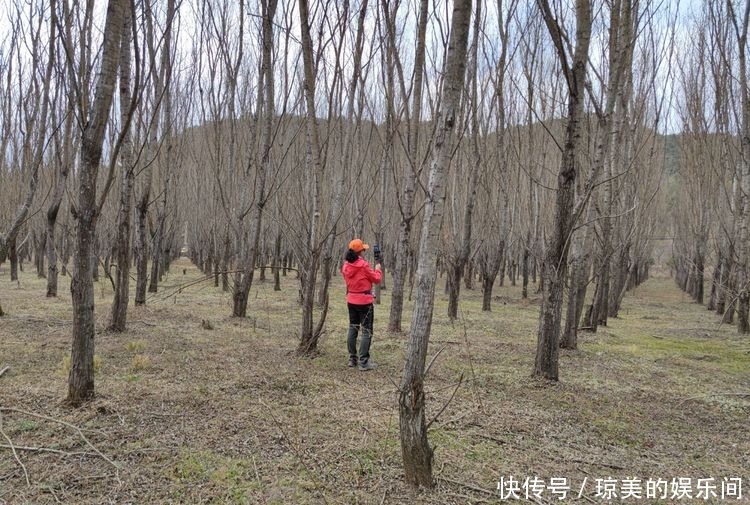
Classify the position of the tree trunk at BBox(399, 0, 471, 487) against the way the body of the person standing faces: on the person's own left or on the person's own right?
on the person's own right

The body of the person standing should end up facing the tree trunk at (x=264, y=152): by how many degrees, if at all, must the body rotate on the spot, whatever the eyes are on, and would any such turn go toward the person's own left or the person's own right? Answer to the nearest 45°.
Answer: approximately 90° to the person's own left

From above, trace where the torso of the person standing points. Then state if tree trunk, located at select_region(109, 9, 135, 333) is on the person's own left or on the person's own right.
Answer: on the person's own left

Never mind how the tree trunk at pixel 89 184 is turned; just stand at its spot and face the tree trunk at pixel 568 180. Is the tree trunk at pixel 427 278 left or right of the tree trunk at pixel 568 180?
right

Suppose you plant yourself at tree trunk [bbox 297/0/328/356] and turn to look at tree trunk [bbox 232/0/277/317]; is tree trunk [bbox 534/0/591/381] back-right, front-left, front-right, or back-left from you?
back-right

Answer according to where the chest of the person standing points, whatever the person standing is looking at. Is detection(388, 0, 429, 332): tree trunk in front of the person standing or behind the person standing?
in front

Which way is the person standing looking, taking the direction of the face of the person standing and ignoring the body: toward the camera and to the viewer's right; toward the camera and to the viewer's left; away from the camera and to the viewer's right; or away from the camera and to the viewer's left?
away from the camera and to the viewer's right

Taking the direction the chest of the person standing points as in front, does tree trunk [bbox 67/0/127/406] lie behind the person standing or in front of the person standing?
behind

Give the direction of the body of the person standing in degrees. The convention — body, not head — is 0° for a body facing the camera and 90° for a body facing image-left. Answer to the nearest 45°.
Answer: approximately 225°
